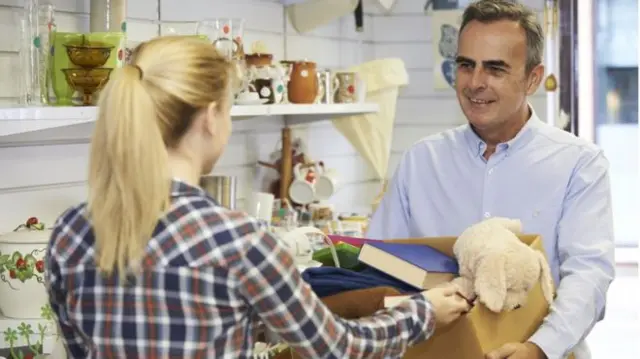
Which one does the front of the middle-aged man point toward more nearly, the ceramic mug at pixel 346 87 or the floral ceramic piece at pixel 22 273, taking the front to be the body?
the floral ceramic piece

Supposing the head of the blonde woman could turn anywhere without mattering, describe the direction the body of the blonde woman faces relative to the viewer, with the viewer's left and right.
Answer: facing away from the viewer and to the right of the viewer

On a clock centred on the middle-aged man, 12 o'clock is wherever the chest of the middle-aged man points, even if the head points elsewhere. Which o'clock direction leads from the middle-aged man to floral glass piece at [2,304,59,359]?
The floral glass piece is roughly at 1 o'clock from the middle-aged man.

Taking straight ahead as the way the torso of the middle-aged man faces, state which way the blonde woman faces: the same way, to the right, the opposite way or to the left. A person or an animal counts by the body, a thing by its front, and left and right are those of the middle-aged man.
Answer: the opposite way

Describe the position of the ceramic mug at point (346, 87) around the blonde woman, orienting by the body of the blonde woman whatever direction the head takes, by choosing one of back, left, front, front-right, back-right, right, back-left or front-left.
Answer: front-left

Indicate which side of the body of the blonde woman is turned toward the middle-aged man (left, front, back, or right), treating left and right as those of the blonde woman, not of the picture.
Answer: front

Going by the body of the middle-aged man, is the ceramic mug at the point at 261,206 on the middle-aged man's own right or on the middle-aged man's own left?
on the middle-aged man's own right

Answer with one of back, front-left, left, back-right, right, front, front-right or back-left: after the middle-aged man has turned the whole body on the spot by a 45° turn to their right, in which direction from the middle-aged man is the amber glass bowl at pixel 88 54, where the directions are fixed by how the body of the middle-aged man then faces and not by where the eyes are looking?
front

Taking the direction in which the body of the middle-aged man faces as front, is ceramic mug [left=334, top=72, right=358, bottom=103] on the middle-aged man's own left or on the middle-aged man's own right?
on the middle-aged man's own right

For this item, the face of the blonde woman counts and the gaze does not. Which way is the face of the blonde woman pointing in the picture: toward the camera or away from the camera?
away from the camera

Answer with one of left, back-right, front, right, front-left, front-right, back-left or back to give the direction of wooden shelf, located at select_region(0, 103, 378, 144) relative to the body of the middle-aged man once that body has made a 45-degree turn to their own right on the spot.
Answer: front

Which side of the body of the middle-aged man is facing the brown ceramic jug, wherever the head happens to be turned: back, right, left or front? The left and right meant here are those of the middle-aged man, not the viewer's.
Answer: right

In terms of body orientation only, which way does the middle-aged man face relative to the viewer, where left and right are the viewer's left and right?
facing the viewer and to the left of the viewer

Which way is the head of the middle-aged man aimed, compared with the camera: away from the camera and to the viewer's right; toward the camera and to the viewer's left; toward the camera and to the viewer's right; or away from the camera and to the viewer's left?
toward the camera and to the viewer's left

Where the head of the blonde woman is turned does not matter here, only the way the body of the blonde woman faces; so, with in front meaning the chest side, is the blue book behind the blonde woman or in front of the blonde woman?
in front

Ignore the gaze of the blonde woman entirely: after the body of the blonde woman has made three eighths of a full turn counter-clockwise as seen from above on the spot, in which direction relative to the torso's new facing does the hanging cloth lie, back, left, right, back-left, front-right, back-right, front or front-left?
right
